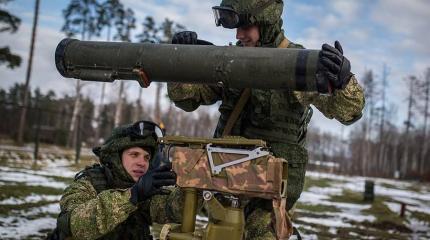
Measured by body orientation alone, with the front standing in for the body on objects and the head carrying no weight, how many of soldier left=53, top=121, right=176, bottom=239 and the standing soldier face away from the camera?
0

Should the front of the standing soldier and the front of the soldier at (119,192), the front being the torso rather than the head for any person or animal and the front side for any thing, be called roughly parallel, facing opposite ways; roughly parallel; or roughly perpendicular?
roughly perpendicular

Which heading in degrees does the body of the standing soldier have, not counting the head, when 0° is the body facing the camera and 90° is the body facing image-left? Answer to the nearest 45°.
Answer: approximately 45°

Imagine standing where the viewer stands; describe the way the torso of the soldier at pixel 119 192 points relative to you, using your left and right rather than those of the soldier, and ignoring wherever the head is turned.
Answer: facing the viewer and to the right of the viewer

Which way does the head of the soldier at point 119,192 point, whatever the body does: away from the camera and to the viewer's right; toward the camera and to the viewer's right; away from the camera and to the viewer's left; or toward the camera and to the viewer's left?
toward the camera and to the viewer's right
